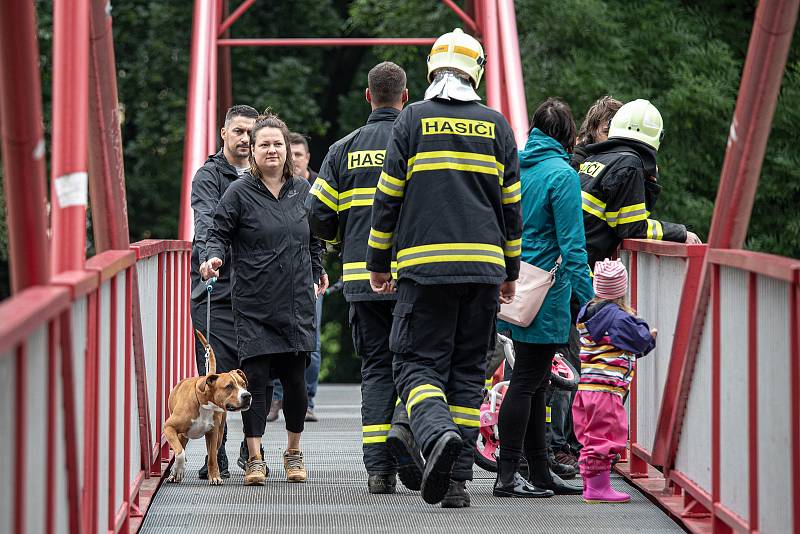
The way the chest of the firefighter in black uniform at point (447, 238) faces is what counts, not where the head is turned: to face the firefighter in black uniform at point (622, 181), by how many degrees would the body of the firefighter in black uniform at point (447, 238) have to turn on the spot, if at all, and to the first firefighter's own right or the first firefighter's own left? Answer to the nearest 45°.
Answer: approximately 45° to the first firefighter's own right

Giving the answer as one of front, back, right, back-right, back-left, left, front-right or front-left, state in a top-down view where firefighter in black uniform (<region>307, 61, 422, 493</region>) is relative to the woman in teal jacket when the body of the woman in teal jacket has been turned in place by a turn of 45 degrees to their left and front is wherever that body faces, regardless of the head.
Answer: left

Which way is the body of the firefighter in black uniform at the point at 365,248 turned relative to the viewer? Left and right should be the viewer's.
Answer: facing away from the viewer

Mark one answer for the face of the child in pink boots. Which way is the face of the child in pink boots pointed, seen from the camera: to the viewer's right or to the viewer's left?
to the viewer's right

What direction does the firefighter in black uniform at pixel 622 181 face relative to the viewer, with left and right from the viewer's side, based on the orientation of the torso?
facing away from the viewer and to the right of the viewer

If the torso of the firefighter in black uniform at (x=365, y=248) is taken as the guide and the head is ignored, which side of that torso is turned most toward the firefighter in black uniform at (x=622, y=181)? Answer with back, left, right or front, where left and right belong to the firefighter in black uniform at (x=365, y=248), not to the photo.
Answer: right

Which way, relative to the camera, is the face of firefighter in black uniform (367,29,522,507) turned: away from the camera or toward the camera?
away from the camera

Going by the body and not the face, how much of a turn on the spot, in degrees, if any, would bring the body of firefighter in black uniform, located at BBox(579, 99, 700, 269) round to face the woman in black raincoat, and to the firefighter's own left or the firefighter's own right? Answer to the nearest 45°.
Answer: approximately 135° to the firefighter's own left

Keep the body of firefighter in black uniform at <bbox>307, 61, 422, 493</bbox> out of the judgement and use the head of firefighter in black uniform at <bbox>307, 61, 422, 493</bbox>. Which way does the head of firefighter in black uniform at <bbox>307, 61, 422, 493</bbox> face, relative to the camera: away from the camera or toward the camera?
away from the camera

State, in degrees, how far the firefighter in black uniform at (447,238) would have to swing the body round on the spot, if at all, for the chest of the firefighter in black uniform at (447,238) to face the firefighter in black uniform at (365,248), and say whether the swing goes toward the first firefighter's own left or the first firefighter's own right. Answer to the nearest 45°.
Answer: approximately 45° to the first firefighter's own left

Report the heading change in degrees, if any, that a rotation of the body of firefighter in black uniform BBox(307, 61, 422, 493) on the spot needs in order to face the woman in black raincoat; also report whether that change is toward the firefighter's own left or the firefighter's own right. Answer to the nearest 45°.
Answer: approximately 45° to the firefighter's own left

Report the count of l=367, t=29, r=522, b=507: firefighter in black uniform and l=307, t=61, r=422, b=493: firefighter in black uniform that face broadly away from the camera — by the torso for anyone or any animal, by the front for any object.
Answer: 2

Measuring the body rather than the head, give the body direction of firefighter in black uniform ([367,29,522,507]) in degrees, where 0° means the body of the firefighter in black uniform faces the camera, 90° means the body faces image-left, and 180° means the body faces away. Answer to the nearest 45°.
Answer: approximately 180°
